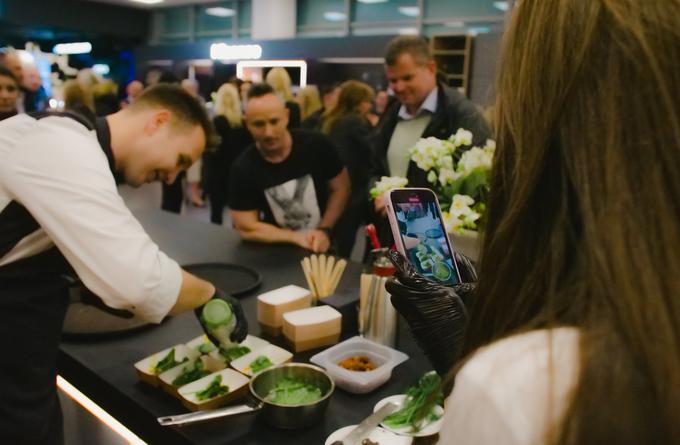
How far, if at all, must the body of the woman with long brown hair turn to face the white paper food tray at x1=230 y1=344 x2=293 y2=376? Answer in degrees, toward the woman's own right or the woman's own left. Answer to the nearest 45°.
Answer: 0° — they already face it

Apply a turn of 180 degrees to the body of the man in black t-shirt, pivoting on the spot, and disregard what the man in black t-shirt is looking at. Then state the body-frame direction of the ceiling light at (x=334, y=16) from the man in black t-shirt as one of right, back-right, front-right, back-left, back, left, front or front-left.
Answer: front

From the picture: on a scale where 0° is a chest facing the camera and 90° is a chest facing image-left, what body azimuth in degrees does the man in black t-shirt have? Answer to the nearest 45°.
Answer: approximately 0°

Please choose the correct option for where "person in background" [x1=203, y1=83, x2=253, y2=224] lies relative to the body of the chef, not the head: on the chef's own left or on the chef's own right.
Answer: on the chef's own left

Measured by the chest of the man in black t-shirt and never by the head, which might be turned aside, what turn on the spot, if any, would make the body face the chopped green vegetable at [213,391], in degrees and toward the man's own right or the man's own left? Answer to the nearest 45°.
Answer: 0° — they already face it

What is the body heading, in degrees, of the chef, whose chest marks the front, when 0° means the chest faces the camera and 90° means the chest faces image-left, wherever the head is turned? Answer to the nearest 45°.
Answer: approximately 270°

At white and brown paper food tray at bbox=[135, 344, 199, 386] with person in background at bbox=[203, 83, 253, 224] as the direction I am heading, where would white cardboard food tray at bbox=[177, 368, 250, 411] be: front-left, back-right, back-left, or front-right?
back-right
